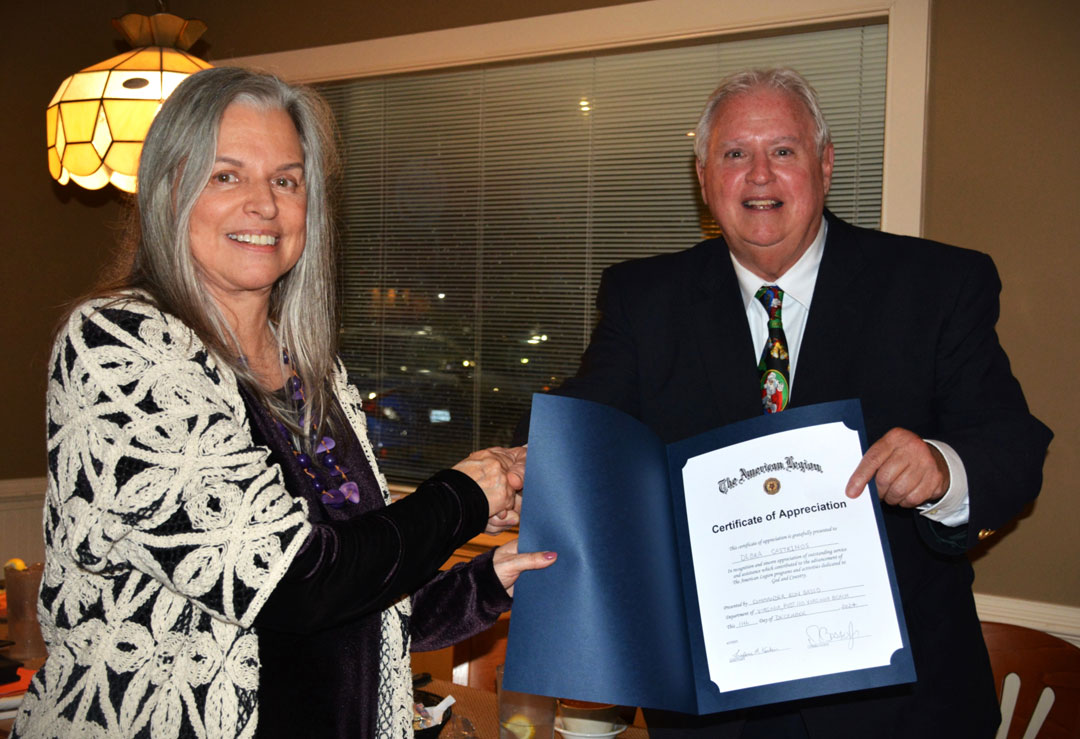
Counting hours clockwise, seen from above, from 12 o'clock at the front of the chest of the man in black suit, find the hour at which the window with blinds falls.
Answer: The window with blinds is roughly at 5 o'clock from the man in black suit.

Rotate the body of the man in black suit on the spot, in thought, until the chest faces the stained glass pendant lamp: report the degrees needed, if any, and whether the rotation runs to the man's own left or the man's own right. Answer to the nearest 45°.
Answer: approximately 90° to the man's own right

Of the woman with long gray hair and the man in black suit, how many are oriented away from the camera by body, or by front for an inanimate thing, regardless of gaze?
0

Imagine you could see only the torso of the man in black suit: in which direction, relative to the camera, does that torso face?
toward the camera

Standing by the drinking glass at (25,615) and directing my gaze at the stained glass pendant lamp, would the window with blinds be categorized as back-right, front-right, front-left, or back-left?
front-right

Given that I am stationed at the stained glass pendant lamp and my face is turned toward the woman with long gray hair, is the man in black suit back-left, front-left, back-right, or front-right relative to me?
front-left

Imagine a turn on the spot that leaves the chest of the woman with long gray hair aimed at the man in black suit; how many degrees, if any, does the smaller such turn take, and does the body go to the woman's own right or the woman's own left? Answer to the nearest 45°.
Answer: approximately 45° to the woman's own left

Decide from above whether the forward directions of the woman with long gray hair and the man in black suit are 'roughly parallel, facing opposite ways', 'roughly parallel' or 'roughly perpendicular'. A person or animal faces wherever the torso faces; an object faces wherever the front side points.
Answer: roughly perpendicular

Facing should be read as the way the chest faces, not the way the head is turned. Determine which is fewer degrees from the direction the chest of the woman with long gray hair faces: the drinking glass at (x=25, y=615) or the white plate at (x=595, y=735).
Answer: the white plate

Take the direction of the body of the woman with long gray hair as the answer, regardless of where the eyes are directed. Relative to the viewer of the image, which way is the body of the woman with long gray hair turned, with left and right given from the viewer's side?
facing the viewer and to the right of the viewer
